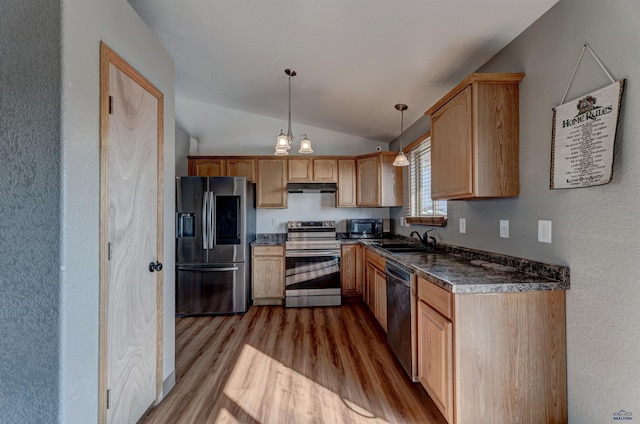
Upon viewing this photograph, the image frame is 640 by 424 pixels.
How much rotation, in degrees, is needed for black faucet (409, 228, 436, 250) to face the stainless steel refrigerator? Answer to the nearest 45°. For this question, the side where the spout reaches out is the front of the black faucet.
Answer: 0° — it already faces it

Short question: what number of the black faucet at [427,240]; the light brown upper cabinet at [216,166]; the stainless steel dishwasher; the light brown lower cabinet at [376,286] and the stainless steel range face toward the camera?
2

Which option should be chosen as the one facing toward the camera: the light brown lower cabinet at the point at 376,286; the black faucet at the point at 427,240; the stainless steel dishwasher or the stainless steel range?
the stainless steel range

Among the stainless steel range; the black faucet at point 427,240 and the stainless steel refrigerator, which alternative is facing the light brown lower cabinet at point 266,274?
the black faucet

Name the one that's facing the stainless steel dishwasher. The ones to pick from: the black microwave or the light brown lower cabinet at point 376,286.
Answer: the black microwave

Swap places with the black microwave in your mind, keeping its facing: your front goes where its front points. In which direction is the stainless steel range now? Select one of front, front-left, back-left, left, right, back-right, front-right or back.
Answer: front-right

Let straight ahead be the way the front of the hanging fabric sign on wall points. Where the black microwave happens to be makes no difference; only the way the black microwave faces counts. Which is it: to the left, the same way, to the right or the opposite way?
to the left

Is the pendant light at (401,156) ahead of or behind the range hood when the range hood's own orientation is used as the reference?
ahead

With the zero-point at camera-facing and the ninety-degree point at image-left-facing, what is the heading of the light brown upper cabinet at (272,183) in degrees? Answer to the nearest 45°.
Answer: approximately 0°

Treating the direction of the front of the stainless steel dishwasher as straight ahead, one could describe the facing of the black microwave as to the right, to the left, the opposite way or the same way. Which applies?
to the left

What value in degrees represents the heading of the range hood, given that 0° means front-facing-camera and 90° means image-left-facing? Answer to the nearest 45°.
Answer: approximately 0°

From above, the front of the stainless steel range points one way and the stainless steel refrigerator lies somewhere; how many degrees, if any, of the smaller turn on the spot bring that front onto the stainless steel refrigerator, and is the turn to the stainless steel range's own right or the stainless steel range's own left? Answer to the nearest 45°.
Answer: approximately 90° to the stainless steel range's own right

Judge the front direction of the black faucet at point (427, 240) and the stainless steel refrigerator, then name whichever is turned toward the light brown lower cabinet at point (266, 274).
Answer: the black faucet

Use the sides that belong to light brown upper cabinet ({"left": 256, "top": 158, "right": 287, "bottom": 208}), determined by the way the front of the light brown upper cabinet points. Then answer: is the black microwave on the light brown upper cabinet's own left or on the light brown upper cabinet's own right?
on the light brown upper cabinet's own left
